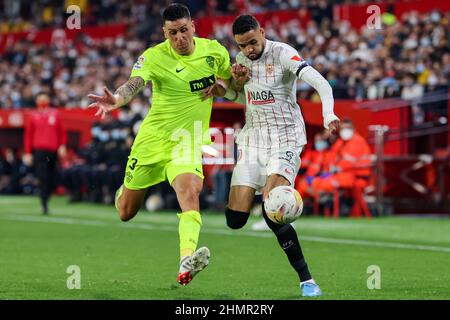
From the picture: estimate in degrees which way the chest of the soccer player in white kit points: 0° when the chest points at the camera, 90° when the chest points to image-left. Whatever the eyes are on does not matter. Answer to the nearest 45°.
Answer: approximately 0°

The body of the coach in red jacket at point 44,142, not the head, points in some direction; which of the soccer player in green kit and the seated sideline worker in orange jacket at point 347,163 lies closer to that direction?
the soccer player in green kit

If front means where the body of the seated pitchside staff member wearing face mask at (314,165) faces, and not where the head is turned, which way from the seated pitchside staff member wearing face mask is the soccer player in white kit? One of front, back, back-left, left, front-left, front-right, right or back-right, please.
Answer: front-left

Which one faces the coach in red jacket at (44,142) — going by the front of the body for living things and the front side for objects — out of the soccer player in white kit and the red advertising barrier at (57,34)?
the red advertising barrier

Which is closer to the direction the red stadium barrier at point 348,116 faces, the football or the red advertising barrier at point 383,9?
the football

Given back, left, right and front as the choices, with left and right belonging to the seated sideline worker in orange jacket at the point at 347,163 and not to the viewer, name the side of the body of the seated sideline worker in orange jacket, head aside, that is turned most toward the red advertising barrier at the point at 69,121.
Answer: right

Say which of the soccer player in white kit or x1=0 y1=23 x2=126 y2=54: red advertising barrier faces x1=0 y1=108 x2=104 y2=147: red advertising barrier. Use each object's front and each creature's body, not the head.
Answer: x1=0 y1=23 x2=126 y2=54: red advertising barrier
